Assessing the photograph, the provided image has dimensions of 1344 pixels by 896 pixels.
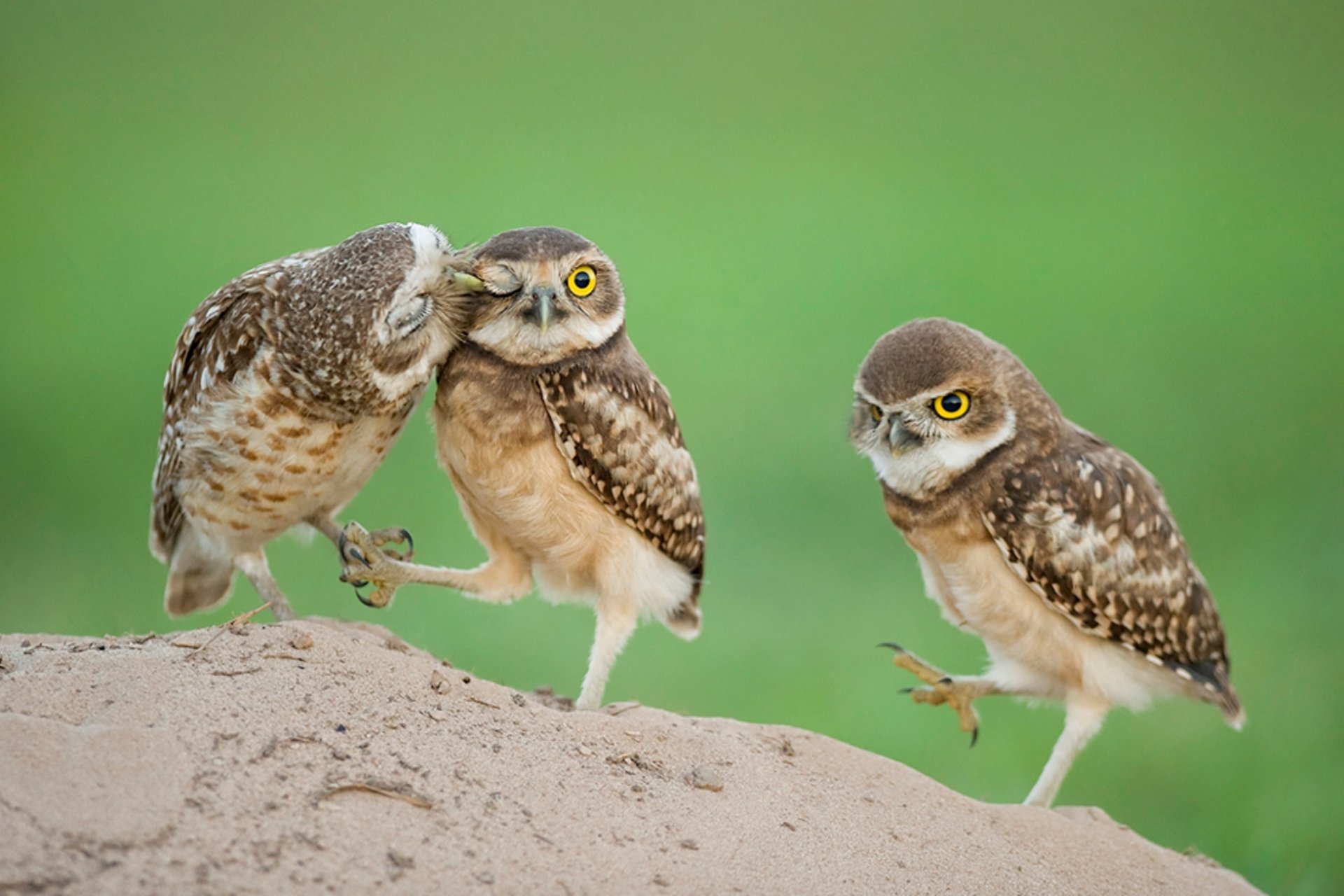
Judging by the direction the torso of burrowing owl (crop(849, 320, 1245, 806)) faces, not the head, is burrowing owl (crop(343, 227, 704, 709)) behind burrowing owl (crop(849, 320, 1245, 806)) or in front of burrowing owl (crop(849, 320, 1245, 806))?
in front

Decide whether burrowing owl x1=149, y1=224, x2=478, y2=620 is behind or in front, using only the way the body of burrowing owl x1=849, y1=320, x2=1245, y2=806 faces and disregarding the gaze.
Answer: in front

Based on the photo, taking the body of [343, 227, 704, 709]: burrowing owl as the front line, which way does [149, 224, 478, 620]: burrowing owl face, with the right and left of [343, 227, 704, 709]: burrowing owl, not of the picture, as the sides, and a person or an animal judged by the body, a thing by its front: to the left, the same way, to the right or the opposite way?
to the left

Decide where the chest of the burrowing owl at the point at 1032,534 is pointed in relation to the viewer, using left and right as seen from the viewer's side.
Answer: facing the viewer and to the left of the viewer

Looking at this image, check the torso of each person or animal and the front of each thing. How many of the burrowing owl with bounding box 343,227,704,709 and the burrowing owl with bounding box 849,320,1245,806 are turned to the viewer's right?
0

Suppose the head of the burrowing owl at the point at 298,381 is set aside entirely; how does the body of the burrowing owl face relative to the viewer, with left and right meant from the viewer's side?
facing the viewer and to the right of the viewer

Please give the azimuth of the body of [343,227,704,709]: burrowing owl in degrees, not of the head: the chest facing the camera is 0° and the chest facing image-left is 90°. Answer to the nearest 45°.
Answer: approximately 45°
